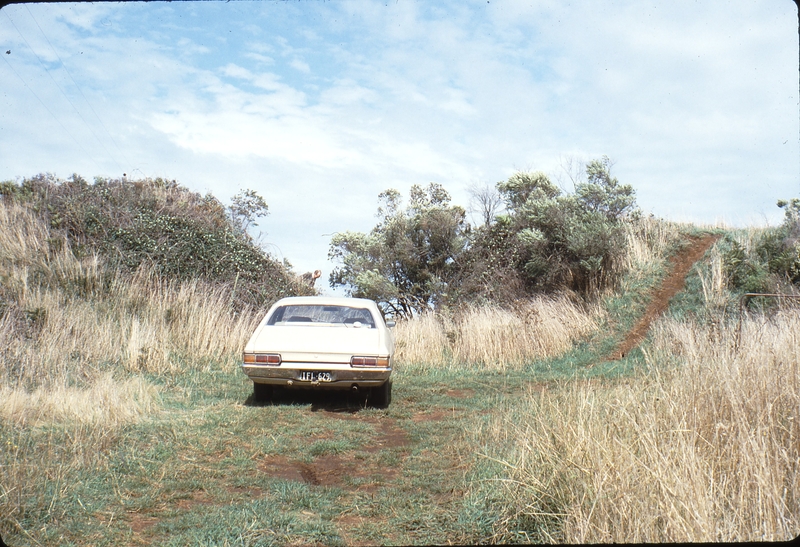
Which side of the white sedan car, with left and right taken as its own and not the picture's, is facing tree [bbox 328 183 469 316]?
front

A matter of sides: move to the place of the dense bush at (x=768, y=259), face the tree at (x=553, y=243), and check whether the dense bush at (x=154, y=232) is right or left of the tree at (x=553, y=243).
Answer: left

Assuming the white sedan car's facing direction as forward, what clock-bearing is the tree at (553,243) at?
The tree is roughly at 1 o'clock from the white sedan car.

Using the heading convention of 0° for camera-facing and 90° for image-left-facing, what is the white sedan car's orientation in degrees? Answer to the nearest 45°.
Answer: approximately 180°

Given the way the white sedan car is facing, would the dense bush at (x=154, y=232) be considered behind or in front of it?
in front

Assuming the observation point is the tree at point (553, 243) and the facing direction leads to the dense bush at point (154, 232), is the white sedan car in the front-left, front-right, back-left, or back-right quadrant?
front-left

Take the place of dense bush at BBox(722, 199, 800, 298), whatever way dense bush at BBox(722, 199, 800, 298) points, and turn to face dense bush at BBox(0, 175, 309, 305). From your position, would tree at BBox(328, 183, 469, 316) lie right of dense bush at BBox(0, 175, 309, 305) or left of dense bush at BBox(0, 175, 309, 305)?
right

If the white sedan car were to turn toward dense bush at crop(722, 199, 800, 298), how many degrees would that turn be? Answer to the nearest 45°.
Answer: approximately 45° to its right
